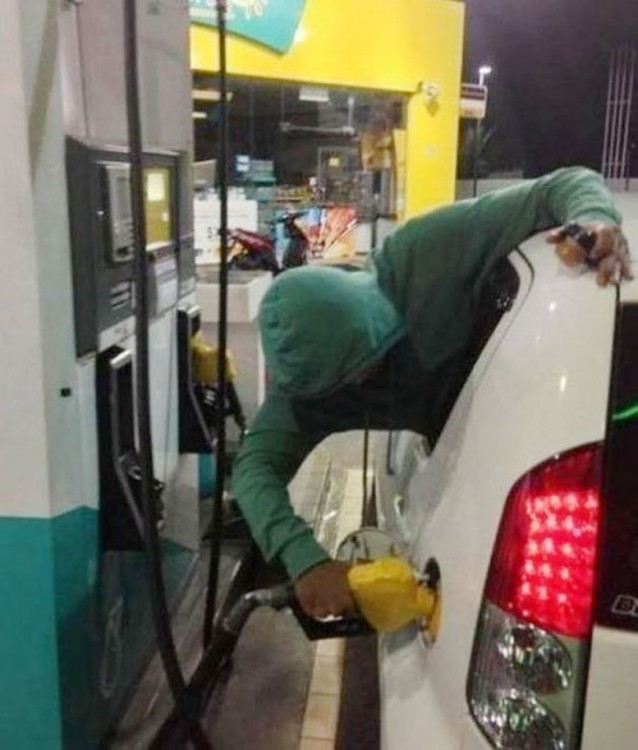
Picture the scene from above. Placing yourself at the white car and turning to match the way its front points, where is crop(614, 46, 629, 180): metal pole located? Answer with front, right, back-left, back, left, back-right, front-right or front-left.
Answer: front

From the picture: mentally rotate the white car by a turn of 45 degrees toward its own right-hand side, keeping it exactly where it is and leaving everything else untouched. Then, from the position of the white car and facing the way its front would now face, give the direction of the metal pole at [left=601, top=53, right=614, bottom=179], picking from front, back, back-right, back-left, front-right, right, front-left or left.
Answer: front-left

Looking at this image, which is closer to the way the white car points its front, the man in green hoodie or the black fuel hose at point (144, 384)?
the man in green hoodie

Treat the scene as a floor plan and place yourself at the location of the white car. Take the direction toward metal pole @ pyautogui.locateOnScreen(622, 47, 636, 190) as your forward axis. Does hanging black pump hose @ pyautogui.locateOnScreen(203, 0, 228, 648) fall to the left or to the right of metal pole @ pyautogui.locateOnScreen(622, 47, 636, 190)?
left

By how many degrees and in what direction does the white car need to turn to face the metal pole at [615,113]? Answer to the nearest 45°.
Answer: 0° — it already faces it

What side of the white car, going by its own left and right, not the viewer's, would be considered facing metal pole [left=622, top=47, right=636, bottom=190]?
front

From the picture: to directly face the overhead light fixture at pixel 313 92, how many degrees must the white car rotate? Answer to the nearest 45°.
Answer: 0° — it already faces it

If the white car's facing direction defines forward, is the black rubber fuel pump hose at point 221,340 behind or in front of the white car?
in front

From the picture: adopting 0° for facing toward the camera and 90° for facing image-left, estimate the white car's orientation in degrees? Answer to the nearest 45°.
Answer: approximately 180°
